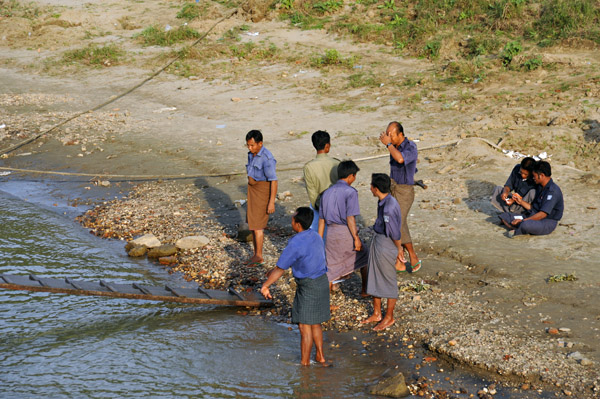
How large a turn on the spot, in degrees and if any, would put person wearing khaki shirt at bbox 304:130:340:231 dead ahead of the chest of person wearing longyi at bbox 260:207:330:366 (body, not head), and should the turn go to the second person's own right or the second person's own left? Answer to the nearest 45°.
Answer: approximately 45° to the second person's own right

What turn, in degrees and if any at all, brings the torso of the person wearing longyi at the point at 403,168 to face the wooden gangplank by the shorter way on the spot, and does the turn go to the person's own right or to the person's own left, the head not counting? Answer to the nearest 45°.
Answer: approximately 45° to the person's own right

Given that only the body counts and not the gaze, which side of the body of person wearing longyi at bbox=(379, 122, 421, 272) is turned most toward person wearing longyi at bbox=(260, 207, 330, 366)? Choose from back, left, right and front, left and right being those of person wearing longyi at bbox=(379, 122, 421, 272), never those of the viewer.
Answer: front

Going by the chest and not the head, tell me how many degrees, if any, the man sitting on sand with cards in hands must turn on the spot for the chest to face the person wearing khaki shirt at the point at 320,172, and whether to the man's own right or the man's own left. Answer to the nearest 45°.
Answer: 0° — they already face them

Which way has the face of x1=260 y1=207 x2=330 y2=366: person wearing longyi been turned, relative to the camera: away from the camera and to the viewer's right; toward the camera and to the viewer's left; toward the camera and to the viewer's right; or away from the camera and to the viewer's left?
away from the camera and to the viewer's left

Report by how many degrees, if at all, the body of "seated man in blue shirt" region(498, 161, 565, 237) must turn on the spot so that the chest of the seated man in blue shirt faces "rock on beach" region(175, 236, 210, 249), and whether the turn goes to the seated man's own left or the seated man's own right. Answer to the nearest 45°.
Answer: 0° — they already face it

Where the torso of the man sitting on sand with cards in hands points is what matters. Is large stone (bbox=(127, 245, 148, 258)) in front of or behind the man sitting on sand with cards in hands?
in front

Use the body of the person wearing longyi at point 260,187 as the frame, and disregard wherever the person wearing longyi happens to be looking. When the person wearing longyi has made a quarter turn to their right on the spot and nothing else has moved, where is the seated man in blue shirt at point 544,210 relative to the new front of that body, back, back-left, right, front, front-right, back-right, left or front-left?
back-right

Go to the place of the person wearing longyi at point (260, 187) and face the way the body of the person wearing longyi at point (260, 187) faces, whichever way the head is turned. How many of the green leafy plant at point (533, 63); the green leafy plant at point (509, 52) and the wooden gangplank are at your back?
2

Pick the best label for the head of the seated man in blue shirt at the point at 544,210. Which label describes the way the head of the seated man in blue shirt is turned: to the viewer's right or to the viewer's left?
to the viewer's left

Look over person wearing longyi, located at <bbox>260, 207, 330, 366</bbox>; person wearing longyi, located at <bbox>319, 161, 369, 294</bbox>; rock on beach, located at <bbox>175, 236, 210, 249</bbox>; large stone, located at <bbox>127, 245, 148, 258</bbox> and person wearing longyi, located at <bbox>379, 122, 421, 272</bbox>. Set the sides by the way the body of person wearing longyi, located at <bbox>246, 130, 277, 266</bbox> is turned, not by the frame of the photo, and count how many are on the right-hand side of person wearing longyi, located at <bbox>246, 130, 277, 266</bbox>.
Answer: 2

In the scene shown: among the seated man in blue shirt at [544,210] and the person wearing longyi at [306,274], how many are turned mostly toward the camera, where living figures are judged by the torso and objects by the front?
0

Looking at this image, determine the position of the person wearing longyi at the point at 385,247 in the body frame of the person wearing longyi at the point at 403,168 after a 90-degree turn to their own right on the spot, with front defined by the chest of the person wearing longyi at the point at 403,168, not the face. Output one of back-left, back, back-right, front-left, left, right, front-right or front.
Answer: back-left

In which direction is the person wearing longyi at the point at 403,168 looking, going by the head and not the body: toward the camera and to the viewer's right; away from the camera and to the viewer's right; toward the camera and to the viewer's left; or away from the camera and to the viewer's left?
toward the camera and to the viewer's left

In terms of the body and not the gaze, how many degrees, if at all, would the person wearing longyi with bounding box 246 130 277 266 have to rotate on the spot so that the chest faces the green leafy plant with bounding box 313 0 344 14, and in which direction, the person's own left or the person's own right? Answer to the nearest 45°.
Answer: approximately 135° to the person's own right
